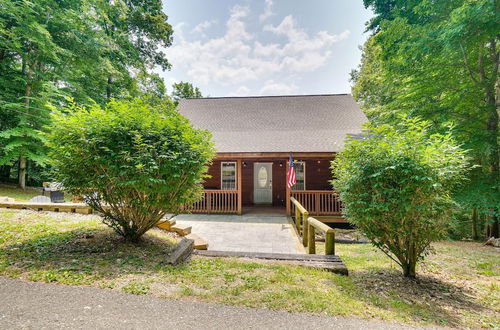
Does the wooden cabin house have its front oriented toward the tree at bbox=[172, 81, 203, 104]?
no

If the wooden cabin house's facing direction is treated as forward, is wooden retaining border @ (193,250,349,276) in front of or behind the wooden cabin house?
in front

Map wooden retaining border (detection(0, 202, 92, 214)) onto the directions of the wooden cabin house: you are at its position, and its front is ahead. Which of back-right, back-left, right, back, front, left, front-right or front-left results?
front-right

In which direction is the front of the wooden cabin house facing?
toward the camera

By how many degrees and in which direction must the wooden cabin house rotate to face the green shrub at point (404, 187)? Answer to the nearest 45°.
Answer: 0° — it already faces it

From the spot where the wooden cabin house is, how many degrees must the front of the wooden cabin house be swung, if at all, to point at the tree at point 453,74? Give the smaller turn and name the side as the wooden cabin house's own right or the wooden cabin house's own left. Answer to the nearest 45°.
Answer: approximately 45° to the wooden cabin house's own left

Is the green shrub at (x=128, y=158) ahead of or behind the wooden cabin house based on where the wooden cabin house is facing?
ahead

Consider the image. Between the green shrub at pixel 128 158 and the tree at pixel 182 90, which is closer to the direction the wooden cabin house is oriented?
the green shrub

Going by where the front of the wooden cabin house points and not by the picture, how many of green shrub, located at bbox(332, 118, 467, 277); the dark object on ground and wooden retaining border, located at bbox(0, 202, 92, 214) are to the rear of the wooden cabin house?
0

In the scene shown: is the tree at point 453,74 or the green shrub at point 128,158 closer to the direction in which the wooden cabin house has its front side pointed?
the green shrub

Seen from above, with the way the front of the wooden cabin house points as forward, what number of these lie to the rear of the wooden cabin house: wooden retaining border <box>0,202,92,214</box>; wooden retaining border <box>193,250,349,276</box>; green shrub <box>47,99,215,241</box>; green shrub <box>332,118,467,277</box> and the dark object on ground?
0
